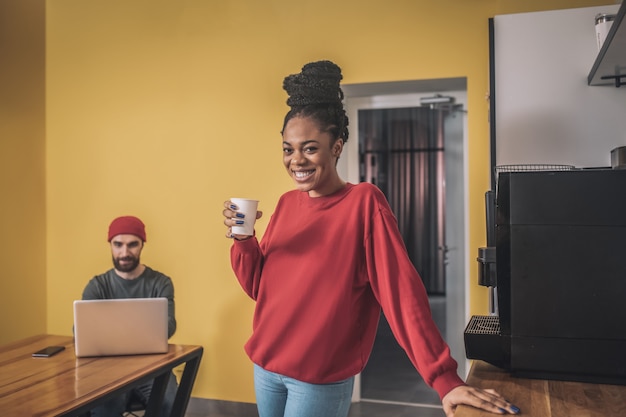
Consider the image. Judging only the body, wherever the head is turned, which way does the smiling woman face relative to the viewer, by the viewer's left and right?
facing the viewer and to the left of the viewer

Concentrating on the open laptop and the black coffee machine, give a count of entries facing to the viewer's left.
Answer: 1

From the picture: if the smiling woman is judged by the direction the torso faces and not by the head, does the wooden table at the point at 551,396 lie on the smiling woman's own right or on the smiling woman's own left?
on the smiling woman's own left

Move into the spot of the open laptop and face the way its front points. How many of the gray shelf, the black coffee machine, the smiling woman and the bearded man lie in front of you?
1

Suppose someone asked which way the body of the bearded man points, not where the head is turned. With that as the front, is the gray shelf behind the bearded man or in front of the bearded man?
in front

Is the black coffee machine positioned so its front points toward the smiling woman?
yes

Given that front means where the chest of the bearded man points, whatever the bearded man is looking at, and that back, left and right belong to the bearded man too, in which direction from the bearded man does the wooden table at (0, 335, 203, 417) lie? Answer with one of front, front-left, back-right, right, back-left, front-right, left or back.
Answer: front

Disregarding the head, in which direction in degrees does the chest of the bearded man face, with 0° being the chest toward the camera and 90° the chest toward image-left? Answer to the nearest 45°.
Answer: approximately 0°

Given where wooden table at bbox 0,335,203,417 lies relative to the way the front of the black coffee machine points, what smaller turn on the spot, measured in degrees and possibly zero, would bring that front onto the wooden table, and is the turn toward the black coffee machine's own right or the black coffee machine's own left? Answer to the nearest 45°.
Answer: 0° — it already faces it

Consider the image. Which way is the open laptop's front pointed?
away from the camera

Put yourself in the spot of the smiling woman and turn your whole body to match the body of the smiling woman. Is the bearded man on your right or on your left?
on your right

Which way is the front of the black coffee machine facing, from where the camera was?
facing to the left of the viewer
